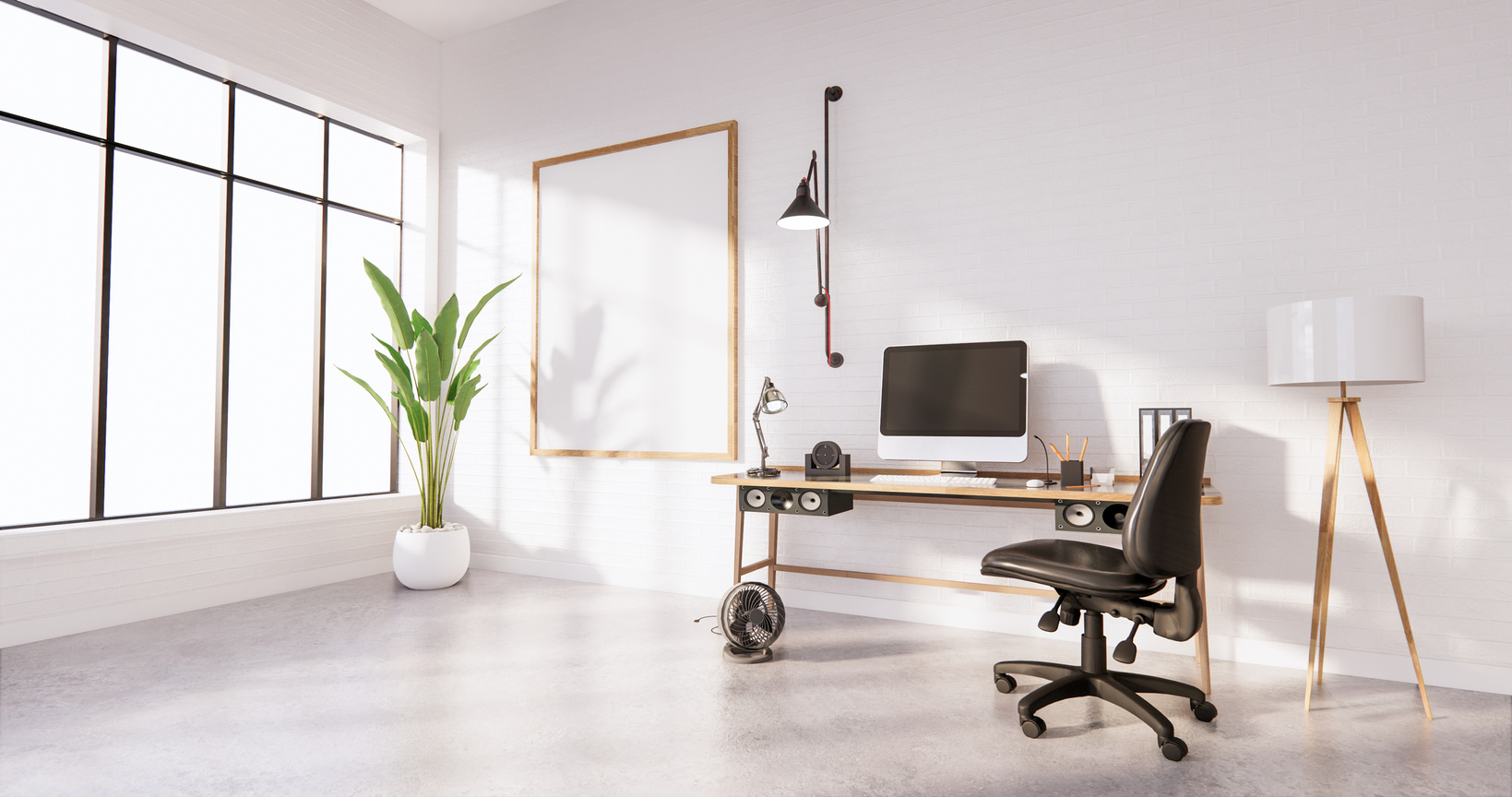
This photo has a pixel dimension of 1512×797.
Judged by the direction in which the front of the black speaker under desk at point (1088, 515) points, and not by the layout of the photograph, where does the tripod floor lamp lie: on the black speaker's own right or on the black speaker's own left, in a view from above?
on the black speaker's own left

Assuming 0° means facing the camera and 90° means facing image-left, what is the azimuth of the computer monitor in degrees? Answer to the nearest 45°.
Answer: approximately 0°

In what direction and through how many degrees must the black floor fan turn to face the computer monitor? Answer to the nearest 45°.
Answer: approximately 135° to its left

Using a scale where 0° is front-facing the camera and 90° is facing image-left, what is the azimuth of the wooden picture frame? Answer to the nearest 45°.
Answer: approximately 45°

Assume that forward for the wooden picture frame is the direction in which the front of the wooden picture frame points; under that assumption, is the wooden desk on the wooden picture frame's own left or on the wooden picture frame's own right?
on the wooden picture frame's own left

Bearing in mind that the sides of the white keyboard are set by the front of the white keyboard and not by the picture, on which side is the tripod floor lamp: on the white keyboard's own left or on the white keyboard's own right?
on the white keyboard's own left
